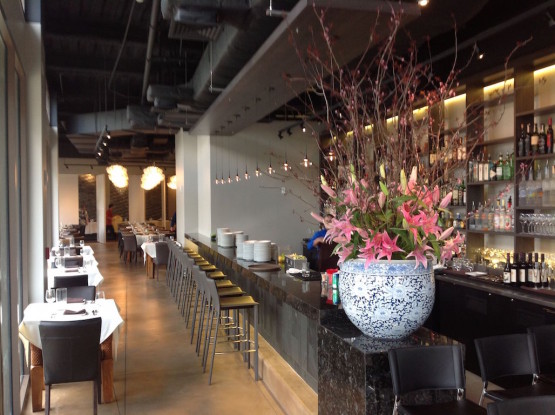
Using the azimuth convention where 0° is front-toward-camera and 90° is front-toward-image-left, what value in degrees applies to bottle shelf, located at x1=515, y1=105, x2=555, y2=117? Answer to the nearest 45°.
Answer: approximately 45°

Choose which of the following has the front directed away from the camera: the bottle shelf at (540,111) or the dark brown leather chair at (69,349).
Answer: the dark brown leather chair

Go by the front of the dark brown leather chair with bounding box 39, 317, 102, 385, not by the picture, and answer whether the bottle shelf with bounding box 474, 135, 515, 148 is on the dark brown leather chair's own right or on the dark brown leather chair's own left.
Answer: on the dark brown leather chair's own right

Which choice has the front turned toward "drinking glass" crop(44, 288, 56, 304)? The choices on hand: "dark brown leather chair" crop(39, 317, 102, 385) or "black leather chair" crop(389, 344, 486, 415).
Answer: "dark brown leather chair" crop(39, 317, 102, 385)

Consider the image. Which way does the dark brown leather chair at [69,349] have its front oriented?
away from the camera

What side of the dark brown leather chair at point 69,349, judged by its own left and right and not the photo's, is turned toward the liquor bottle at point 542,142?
right

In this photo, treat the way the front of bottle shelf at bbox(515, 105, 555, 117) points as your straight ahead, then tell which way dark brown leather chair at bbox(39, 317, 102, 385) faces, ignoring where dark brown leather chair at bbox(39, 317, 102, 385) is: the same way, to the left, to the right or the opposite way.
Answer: to the right
